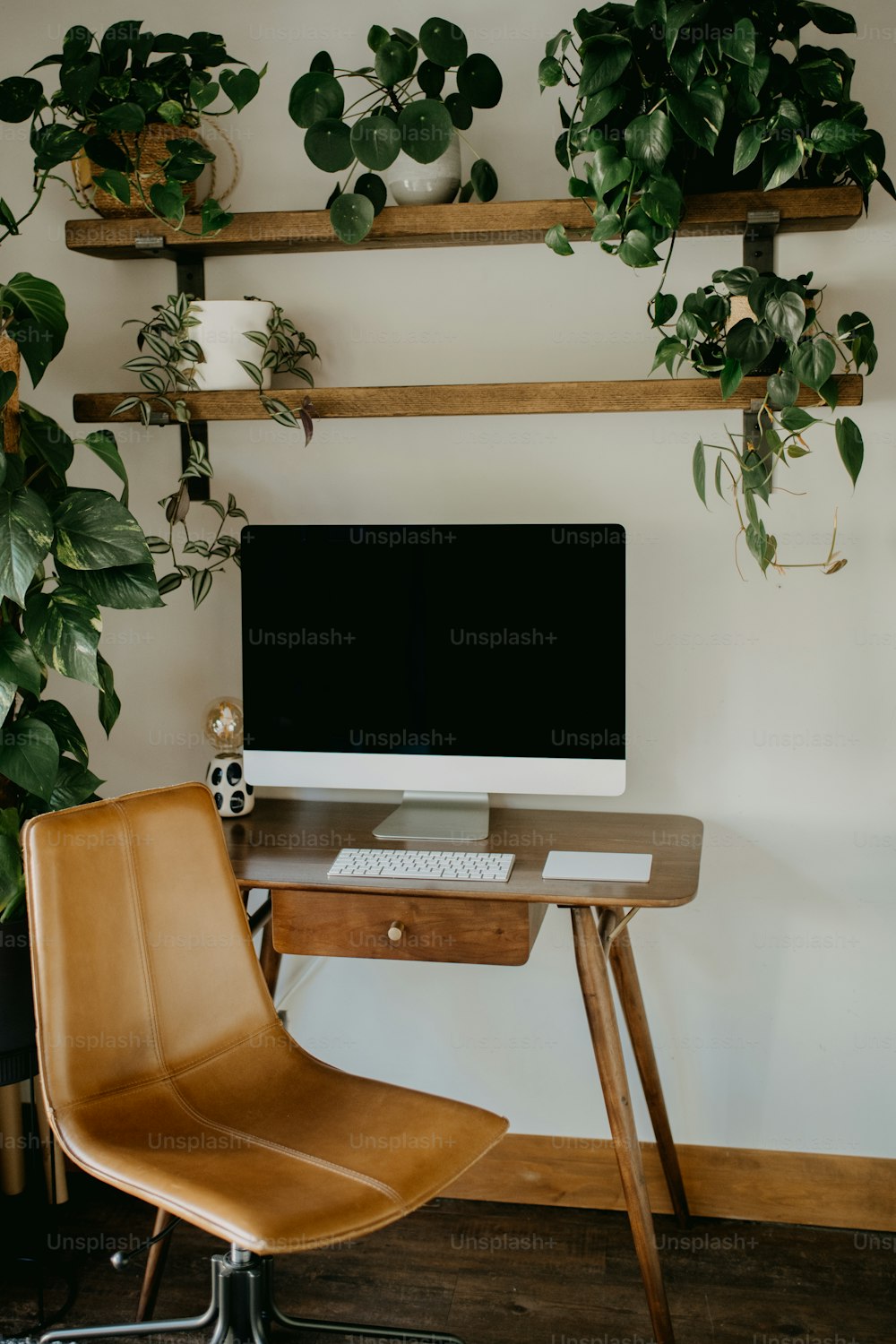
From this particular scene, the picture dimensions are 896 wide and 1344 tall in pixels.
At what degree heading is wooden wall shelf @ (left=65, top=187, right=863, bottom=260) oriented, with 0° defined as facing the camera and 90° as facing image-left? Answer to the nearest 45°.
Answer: approximately 0°

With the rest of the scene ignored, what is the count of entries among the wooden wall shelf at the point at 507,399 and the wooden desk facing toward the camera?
2

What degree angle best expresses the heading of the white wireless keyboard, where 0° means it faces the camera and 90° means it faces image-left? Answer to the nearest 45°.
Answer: approximately 0°
